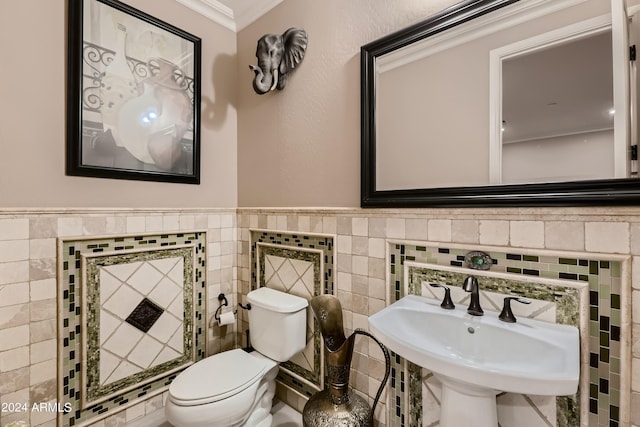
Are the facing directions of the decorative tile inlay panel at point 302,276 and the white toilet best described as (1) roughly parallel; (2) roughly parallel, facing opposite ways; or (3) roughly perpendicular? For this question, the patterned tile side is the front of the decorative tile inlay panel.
roughly parallel

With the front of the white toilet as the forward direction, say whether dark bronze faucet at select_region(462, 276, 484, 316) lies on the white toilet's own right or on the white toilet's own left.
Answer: on the white toilet's own left

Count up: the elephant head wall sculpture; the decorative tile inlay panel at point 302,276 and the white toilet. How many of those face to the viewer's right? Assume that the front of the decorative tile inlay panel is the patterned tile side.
0

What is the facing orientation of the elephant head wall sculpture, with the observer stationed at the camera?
facing the viewer and to the left of the viewer

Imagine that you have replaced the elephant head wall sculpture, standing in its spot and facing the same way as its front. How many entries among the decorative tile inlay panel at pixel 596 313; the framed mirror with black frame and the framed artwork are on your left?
2

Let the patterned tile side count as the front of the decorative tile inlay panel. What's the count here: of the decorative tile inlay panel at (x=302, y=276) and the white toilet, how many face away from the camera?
0

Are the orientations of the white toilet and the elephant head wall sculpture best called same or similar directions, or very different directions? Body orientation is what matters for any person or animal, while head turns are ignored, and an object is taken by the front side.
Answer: same or similar directions

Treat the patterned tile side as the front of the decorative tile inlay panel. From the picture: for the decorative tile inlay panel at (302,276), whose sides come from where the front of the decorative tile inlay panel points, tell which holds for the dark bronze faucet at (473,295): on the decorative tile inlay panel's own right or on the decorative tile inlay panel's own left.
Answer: on the decorative tile inlay panel's own left

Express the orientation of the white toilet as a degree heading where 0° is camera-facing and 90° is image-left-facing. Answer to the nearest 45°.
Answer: approximately 45°

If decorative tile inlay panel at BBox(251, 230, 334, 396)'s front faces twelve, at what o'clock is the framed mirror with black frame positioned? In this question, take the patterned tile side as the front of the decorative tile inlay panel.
The framed mirror with black frame is roughly at 9 o'clock from the decorative tile inlay panel.
